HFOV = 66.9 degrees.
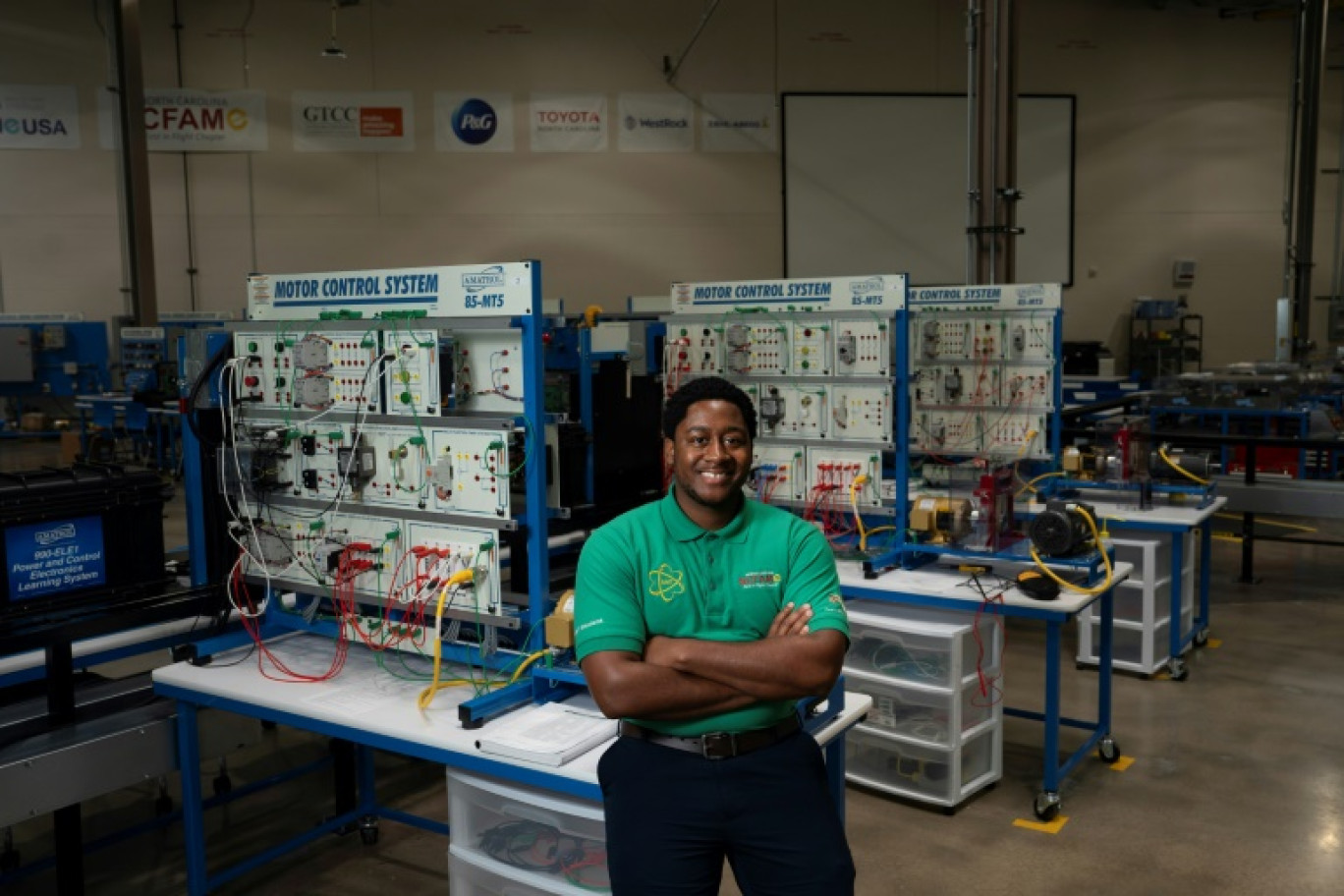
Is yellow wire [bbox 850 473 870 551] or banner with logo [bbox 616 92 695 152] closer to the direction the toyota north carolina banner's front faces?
the yellow wire

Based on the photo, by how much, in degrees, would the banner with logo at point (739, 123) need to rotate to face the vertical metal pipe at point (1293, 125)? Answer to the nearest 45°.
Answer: approximately 90° to its left

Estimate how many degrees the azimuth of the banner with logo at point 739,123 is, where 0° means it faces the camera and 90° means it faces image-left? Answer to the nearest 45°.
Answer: approximately 0°

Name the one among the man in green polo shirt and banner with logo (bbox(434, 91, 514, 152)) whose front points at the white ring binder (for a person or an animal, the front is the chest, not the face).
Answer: the banner with logo

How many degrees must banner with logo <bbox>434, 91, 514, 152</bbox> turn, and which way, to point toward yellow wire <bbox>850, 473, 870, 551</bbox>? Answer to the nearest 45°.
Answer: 0° — it already faces it

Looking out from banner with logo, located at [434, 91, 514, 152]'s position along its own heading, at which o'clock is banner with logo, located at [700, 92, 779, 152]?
banner with logo, located at [700, 92, 779, 152] is roughly at 9 o'clock from banner with logo, located at [434, 91, 514, 152].

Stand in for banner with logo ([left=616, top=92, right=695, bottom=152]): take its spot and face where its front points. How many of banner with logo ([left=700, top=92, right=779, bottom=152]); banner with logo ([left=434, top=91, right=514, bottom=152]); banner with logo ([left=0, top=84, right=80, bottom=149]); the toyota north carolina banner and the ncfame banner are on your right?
4

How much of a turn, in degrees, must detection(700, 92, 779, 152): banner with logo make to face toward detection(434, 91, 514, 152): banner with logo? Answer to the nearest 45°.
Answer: approximately 90° to its right

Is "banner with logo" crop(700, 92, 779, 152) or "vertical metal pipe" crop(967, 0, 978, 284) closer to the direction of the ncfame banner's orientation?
the vertical metal pipe

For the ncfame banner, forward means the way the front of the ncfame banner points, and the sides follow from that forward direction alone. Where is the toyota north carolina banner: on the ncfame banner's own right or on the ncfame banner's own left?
on the ncfame banner's own left
